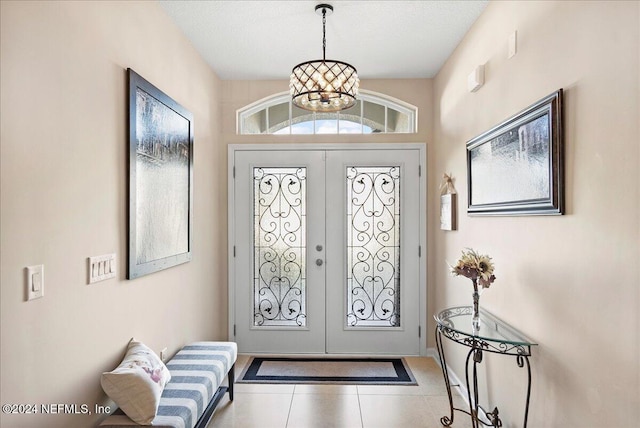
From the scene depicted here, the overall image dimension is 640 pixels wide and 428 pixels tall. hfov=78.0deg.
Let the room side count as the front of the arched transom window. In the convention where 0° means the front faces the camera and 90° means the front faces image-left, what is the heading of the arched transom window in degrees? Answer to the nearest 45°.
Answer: approximately 0°

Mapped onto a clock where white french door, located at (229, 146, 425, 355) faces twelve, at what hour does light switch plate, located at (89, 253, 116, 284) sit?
The light switch plate is roughly at 1 o'clock from the white french door.

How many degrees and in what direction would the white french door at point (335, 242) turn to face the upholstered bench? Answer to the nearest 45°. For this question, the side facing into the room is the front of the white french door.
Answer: approximately 45° to its right

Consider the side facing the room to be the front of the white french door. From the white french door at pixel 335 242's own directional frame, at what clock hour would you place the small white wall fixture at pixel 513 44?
The small white wall fixture is roughly at 11 o'clock from the white french door.

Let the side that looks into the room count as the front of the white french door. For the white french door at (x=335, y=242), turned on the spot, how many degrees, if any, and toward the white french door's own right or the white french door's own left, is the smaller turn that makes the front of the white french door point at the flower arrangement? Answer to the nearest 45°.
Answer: approximately 45° to the white french door's own left

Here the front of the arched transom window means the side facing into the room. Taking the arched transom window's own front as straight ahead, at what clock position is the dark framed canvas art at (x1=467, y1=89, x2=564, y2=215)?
The dark framed canvas art is roughly at 11 o'clock from the arched transom window.

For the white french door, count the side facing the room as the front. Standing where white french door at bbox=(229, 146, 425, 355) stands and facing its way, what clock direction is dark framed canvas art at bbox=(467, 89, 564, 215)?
The dark framed canvas art is roughly at 11 o'clock from the white french door.

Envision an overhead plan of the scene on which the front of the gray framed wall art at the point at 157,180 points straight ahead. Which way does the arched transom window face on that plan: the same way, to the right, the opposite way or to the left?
to the right

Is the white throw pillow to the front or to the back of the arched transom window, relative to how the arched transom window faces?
to the front

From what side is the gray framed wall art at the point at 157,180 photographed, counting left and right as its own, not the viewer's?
right

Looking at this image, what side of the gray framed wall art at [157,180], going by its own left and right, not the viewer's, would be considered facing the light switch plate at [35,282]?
right

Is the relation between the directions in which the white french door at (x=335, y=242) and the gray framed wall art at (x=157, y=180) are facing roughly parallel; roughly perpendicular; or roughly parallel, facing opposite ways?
roughly perpendicular
